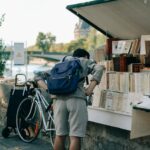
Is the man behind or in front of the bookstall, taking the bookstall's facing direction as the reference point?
in front

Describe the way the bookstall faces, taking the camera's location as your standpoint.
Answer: facing the viewer and to the left of the viewer
